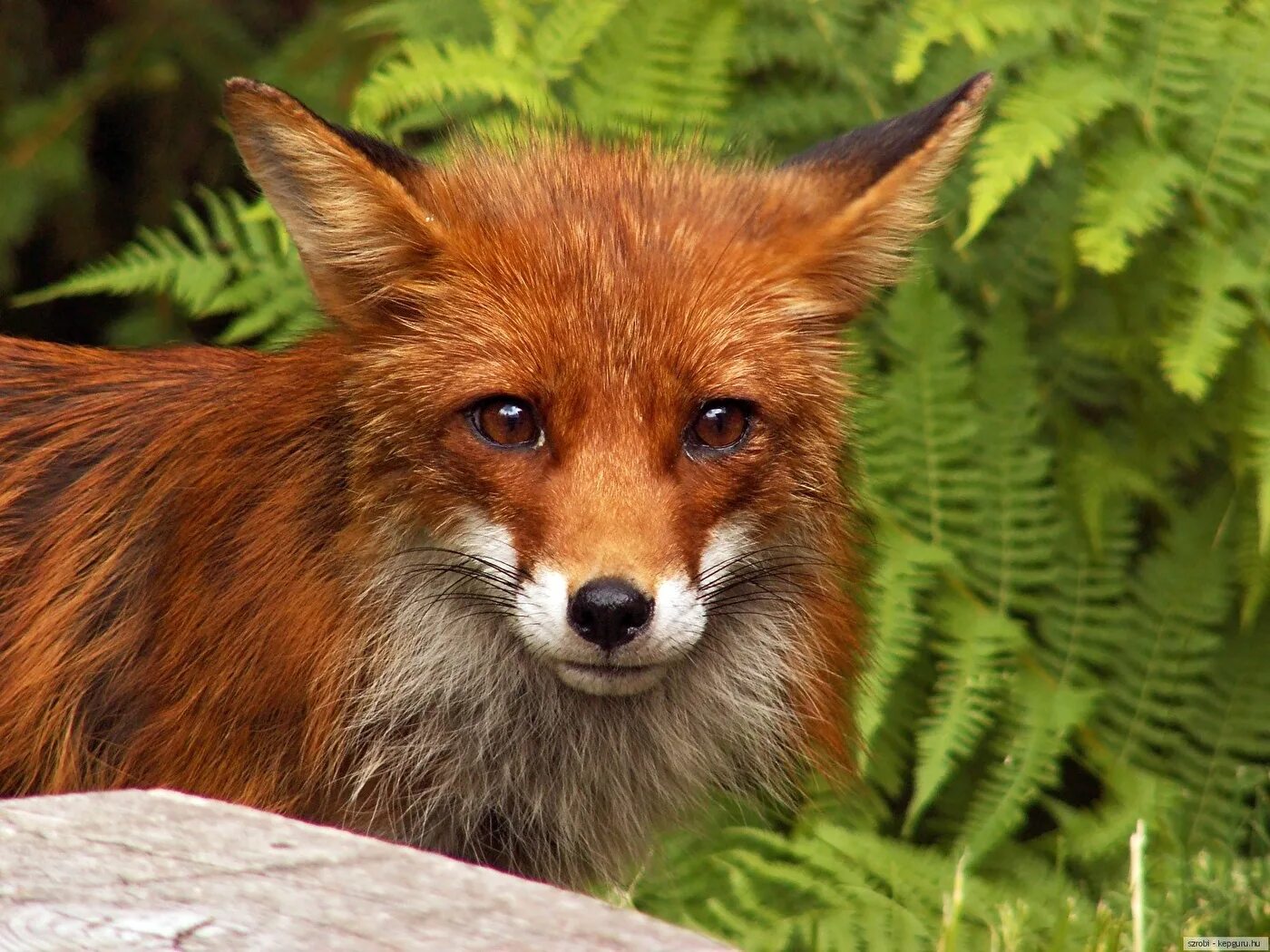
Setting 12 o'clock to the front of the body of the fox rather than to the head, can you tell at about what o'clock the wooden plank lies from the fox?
The wooden plank is roughly at 2 o'clock from the fox.

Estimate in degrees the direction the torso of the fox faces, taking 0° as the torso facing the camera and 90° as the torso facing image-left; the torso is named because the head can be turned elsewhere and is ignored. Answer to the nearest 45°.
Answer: approximately 315°
